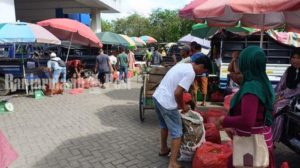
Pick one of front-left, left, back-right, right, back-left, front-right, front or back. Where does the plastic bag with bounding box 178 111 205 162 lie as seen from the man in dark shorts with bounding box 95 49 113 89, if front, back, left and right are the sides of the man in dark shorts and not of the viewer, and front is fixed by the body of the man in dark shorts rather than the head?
back

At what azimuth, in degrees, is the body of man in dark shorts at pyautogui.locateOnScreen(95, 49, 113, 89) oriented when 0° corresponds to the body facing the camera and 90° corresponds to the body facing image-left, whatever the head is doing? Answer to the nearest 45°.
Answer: approximately 180°

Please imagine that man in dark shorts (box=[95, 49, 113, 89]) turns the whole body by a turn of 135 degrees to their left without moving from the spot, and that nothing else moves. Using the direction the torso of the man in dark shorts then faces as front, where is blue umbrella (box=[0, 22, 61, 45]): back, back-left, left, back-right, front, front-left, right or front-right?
front

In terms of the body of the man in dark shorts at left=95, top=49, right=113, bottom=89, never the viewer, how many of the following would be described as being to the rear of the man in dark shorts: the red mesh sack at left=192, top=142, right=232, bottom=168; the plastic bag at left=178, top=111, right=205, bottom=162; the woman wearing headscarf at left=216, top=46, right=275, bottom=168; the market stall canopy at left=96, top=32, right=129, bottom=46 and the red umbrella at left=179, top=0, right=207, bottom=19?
4

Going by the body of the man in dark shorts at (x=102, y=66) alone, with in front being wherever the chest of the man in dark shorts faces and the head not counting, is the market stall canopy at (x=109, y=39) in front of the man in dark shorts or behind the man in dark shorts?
in front

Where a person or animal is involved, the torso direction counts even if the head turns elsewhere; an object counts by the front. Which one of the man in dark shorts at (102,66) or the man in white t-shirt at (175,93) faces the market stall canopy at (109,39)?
the man in dark shorts

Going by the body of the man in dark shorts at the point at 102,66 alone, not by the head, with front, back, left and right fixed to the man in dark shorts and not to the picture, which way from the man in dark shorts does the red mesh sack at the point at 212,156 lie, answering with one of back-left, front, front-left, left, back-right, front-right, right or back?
back

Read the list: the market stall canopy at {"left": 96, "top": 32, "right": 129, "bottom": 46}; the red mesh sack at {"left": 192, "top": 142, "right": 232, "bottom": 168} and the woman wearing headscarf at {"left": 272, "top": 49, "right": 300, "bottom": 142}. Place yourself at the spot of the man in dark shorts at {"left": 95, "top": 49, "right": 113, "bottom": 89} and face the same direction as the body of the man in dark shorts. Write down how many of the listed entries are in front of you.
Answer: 1
